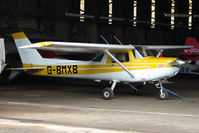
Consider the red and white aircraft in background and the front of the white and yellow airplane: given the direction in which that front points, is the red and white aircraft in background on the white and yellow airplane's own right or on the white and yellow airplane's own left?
on the white and yellow airplane's own left

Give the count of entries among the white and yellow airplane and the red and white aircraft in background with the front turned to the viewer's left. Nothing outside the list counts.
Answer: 0

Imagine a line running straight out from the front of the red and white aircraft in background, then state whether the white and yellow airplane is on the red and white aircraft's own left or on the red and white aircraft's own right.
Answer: on the red and white aircraft's own right

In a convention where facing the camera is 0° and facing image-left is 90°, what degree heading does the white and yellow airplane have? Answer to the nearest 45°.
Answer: approximately 315°

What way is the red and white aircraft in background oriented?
to the viewer's right
